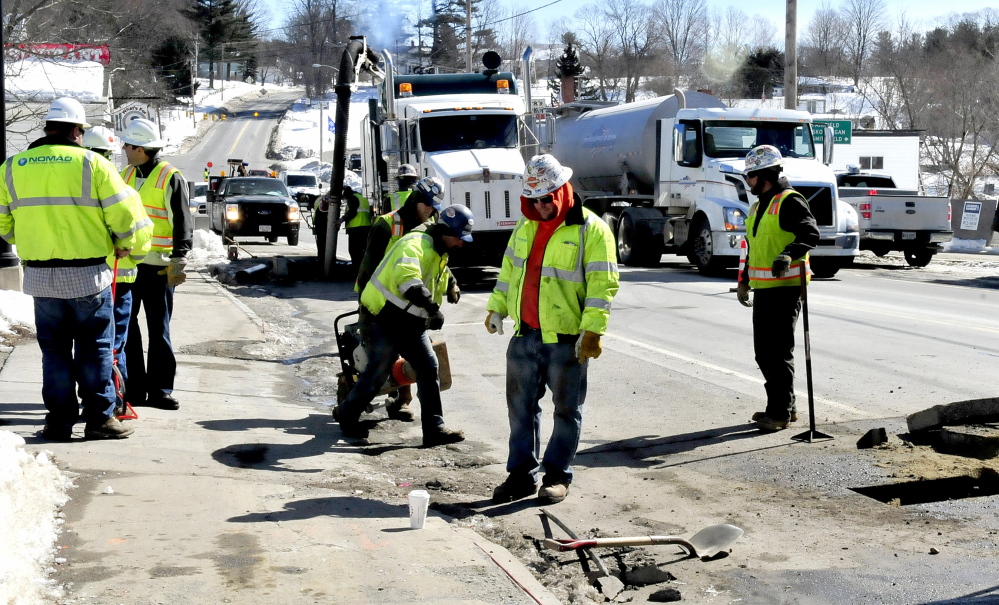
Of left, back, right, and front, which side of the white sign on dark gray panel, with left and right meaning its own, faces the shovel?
front

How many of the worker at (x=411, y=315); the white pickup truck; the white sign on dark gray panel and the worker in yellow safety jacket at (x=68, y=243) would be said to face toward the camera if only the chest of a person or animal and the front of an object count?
1

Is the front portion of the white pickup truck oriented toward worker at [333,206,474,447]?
no

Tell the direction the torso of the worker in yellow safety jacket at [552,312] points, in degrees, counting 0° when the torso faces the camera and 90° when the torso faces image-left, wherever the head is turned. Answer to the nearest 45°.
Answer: approximately 45°

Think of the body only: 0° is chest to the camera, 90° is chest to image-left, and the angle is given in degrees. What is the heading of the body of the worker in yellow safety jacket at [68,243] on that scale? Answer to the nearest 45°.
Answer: approximately 225°

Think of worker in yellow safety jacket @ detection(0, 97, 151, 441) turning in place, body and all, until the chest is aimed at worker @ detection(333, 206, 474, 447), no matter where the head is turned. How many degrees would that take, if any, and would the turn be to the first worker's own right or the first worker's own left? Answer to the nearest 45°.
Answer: approximately 45° to the first worker's own right

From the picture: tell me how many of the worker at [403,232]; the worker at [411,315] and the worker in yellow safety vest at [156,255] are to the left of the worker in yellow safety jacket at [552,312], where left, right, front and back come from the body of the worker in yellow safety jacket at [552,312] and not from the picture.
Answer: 0

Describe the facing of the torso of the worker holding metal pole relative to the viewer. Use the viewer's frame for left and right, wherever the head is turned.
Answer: facing the viewer and to the left of the viewer

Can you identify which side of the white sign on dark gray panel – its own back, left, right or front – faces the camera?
front

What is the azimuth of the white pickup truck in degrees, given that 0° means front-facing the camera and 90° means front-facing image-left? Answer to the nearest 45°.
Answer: approximately 135°

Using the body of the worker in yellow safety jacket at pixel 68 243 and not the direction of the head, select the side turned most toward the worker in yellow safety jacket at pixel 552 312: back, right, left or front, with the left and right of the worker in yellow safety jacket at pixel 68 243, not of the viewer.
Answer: right

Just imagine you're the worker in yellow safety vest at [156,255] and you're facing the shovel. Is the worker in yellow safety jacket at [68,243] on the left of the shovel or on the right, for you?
right

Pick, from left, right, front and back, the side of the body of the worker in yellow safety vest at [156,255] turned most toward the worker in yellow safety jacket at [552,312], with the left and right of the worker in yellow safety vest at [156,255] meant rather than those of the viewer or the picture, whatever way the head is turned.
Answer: left
